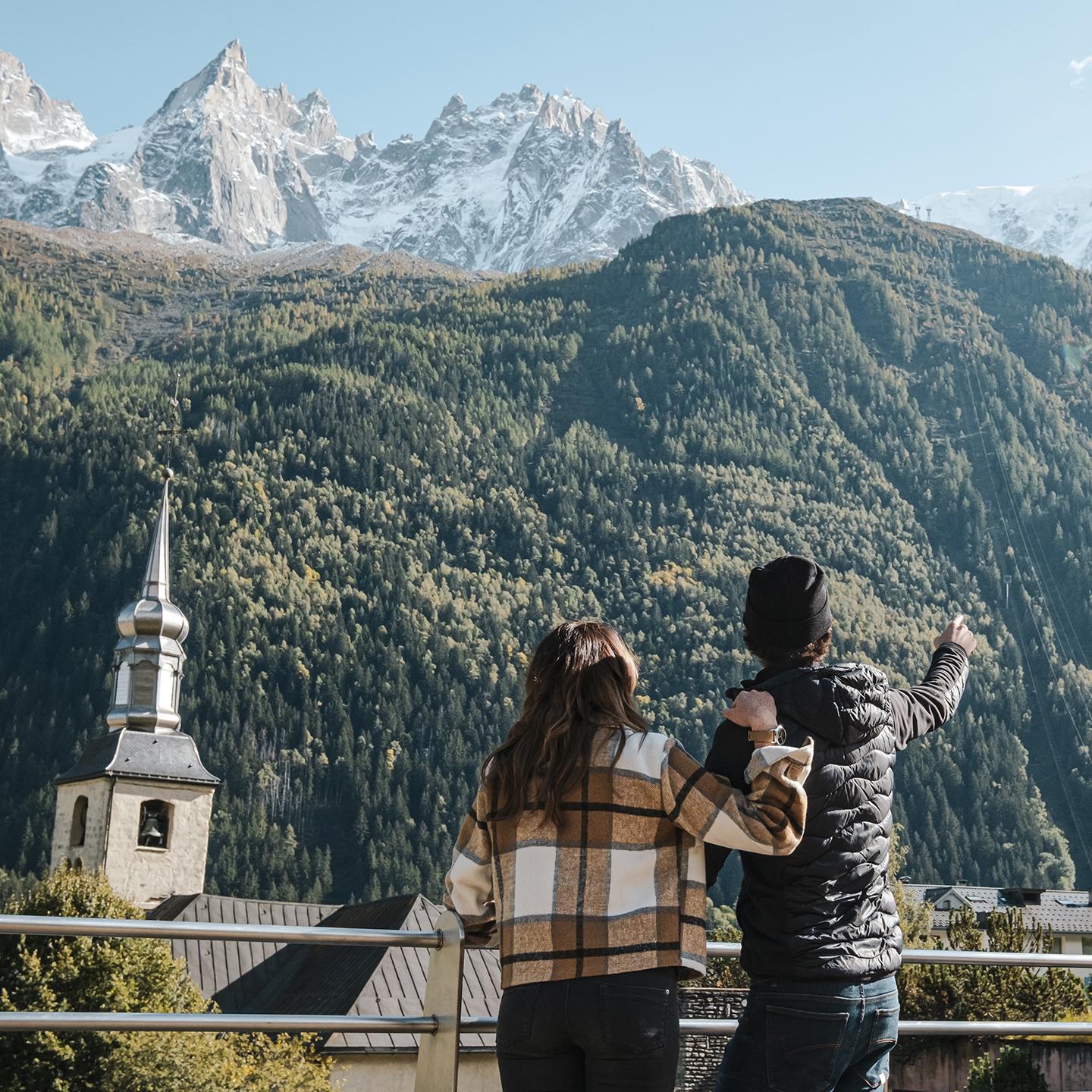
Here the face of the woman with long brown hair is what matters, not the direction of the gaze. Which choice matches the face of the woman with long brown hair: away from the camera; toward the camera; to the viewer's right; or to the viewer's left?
away from the camera

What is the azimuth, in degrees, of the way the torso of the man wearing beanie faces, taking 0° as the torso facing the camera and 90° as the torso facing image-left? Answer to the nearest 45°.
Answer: approximately 135°

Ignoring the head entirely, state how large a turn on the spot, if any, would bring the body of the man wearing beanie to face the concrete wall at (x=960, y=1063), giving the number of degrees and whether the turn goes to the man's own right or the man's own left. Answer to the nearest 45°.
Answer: approximately 45° to the man's own right
